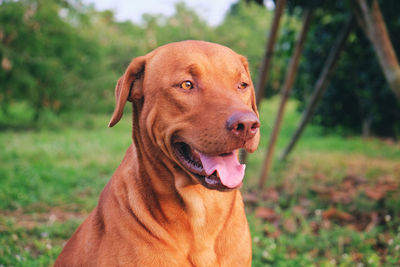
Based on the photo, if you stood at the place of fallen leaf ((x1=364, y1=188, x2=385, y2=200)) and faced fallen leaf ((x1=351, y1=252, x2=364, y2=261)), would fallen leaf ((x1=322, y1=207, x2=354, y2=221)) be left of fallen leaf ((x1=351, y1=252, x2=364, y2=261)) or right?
right

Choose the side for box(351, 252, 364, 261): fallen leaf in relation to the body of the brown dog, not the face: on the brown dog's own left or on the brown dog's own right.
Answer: on the brown dog's own left

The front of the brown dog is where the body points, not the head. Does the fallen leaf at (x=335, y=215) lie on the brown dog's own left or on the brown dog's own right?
on the brown dog's own left

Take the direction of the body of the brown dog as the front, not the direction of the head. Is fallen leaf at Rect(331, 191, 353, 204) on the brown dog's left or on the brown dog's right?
on the brown dog's left

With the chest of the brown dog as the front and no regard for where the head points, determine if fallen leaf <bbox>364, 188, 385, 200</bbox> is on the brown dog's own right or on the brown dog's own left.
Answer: on the brown dog's own left

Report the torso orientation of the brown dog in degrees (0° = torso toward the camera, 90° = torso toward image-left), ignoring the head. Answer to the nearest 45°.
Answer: approximately 315°

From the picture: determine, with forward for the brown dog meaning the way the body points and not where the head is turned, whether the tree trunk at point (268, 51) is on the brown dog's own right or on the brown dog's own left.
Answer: on the brown dog's own left
